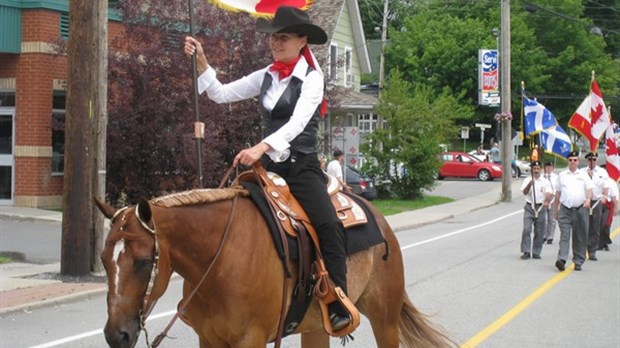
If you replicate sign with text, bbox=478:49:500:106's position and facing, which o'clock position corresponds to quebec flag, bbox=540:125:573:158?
The quebec flag is roughly at 12 o'clock from the sign with text.

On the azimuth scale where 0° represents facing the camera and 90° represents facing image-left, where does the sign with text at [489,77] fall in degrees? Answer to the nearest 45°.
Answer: approximately 0°

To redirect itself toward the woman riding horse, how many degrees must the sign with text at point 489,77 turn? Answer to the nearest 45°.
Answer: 0° — it already faces them

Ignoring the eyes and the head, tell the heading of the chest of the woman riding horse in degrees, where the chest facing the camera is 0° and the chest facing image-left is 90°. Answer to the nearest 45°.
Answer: approximately 45°

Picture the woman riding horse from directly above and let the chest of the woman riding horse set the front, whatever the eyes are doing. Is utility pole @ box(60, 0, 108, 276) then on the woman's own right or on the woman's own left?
on the woman's own right

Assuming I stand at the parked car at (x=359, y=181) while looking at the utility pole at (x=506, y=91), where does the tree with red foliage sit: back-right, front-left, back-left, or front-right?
back-right

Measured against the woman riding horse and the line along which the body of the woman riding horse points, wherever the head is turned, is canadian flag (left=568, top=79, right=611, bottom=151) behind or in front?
behind

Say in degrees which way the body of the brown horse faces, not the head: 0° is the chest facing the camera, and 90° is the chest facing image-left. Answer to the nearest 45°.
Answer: approximately 45°

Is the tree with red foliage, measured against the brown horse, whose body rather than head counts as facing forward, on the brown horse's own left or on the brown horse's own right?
on the brown horse's own right
